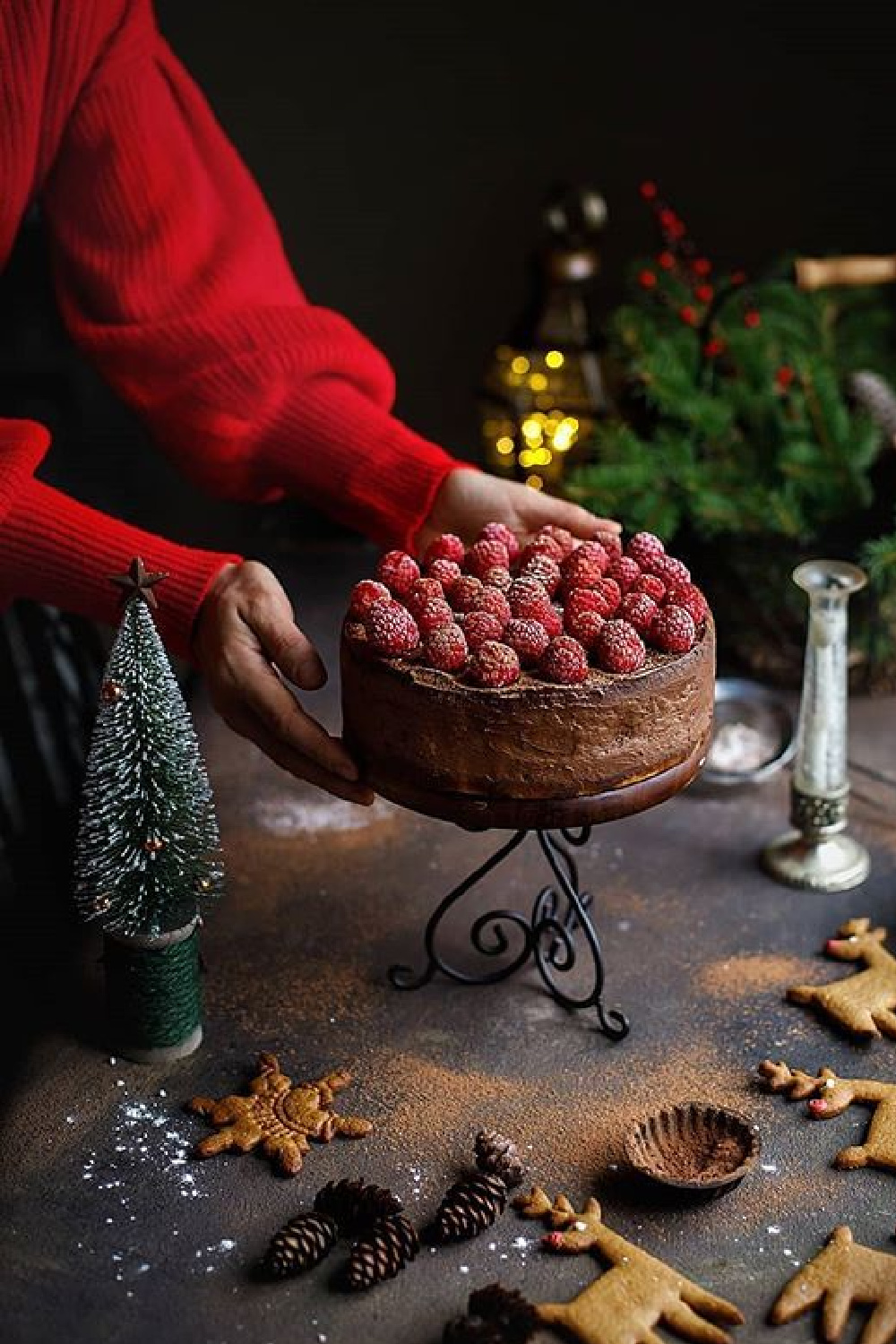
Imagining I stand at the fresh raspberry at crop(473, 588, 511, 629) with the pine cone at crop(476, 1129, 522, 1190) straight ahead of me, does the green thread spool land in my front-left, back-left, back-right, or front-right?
front-right

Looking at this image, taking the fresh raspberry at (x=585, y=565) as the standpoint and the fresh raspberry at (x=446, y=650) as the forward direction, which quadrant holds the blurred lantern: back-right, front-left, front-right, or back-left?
back-right

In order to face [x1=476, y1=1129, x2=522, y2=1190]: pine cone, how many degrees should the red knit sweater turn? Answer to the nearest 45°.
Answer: approximately 45° to its right

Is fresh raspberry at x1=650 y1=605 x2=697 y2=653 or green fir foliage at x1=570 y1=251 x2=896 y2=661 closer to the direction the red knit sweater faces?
the fresh raspberry

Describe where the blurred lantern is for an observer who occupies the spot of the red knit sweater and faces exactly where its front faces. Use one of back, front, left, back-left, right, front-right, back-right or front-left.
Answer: left

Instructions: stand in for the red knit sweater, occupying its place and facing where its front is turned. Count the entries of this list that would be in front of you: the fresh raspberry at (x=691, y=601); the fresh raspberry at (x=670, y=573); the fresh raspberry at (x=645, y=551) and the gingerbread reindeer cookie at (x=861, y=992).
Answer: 4

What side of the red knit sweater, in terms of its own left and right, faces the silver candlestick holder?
front

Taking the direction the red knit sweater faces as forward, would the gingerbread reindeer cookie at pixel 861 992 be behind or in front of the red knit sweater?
in front

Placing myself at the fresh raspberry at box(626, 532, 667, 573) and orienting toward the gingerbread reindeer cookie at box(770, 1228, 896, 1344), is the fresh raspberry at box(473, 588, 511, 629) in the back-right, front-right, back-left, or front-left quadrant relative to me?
front-right

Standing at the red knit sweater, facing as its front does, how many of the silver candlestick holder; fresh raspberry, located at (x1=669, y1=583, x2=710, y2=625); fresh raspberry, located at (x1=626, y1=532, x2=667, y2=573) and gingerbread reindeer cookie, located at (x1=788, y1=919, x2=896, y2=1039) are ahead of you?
4

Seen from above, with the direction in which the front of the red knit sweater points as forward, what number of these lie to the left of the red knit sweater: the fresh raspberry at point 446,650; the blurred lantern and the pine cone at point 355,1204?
1

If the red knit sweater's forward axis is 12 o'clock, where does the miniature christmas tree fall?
The miniature christmas tree is roughly at 2 o'clock from the red knit sweater.
